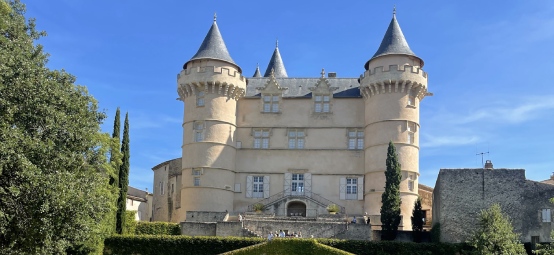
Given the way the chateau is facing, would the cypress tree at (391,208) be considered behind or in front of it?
in front

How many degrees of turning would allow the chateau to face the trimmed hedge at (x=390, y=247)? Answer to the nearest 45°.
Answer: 0° — it already faces it

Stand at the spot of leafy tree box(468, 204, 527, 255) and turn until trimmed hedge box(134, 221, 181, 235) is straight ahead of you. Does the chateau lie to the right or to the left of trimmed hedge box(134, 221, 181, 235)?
right

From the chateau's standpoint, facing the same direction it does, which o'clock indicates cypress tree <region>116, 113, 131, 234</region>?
The cypress tree is roughly at 2 o'clock from the chateau.

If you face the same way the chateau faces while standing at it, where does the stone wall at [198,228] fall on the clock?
The stone wall is roughly at 2 o'clock from the chateau.

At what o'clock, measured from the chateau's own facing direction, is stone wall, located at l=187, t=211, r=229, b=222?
The stone wall is roughly at 2 o'clock from the chateau.

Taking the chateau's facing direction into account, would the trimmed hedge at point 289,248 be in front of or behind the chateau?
in front

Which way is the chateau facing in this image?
toward the camera

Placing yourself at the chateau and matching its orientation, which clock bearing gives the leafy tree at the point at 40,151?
The leafy tree is roughly at 1 o'clock from the chateau.
